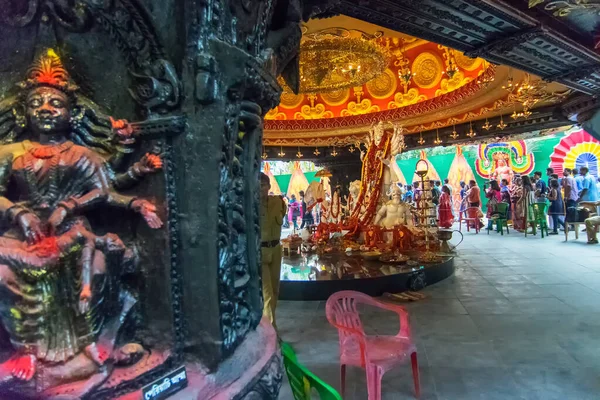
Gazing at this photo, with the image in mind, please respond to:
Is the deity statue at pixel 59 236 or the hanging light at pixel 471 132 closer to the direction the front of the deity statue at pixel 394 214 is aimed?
the deity statue

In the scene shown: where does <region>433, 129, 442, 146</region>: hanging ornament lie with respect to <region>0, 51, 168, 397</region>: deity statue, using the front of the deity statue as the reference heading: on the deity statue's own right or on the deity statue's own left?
on the deity statue's own left

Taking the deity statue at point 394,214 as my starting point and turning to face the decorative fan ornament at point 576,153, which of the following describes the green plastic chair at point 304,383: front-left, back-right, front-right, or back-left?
back-right

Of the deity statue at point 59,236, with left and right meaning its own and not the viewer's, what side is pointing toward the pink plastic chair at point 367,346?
left

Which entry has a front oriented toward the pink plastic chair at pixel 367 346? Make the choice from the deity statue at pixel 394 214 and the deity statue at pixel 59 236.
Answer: the deity statue at pixel 394 214

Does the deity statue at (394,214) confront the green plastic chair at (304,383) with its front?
yes

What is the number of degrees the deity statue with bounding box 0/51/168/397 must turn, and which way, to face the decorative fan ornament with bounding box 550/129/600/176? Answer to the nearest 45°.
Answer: approximately 90° to its left

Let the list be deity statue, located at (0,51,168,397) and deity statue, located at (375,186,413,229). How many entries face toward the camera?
2

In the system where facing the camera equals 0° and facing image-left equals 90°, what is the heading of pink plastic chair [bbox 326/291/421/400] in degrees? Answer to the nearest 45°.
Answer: approximately 315°
